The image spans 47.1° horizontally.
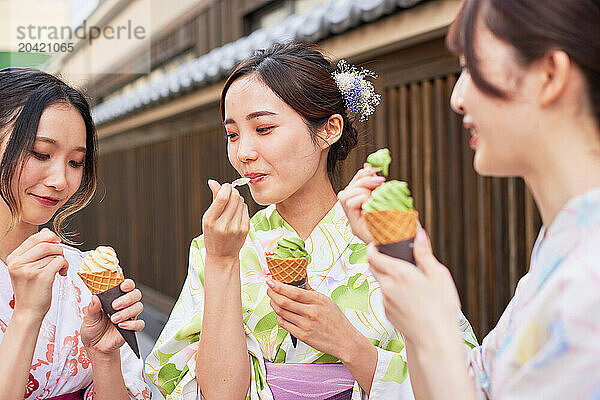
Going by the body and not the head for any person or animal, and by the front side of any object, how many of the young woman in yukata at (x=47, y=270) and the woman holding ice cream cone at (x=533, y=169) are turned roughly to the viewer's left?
1

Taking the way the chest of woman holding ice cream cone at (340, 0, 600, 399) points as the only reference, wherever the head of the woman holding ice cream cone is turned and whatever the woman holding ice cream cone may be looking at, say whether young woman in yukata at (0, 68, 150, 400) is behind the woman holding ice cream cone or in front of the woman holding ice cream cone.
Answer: in front

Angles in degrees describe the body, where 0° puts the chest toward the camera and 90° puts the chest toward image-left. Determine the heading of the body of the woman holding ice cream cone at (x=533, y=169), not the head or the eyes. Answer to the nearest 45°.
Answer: approximately 90°

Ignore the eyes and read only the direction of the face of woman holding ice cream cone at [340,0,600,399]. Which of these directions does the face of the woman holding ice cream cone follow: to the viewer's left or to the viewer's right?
to the viewer's left

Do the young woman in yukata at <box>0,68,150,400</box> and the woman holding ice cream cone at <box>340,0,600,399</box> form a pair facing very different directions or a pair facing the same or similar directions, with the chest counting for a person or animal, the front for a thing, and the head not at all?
very different directions

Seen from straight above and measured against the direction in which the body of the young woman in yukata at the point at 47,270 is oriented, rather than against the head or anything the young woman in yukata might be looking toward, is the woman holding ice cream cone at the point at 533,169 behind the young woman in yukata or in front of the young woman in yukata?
in front
